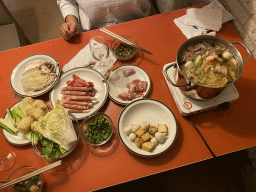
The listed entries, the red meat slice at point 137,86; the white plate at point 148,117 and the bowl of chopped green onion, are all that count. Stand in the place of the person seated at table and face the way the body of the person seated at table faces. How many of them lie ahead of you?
3

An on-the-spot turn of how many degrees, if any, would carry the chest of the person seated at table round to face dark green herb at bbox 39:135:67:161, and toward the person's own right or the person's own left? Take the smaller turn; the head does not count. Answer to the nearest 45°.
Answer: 0° — they already face it

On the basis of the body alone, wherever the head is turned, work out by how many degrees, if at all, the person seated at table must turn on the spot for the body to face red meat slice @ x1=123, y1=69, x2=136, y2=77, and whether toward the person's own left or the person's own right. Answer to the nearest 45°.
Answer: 0° — they already face it

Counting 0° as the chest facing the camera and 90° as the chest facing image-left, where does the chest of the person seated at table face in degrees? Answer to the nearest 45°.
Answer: approximately 0°

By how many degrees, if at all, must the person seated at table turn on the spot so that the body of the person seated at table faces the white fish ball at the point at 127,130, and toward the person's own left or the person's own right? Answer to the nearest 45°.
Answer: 0° — they already face it

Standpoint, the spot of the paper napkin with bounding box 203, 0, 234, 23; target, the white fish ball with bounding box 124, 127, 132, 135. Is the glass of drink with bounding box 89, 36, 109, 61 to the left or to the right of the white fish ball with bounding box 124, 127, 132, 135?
right

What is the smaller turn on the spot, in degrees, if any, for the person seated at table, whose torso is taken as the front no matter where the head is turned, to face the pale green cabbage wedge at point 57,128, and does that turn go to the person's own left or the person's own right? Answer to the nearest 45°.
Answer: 0° — they already face it
